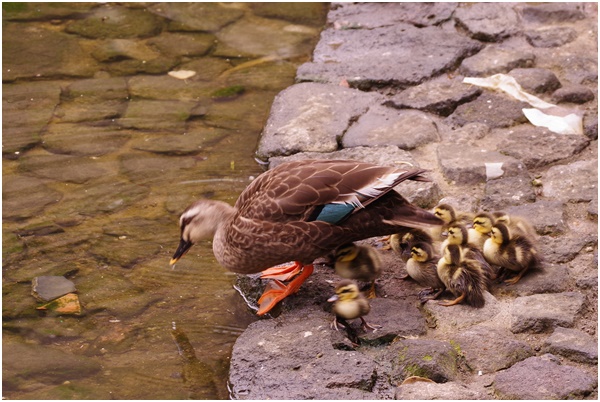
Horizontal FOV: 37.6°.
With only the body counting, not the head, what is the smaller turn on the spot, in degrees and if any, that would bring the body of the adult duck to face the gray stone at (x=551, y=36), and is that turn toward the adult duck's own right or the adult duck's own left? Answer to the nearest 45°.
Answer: approximately 135° to the adult duck's own right

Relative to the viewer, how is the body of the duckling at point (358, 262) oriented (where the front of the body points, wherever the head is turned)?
to the viewer's left

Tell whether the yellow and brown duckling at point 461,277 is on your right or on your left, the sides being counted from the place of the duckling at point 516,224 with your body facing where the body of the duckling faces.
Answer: on your left

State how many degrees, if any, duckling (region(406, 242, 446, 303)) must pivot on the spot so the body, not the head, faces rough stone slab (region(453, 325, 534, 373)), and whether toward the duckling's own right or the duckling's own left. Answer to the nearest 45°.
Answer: approximately 90° to the duckling's own left

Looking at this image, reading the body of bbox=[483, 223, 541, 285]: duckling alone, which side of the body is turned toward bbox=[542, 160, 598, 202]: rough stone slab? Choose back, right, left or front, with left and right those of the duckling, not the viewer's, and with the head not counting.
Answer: right

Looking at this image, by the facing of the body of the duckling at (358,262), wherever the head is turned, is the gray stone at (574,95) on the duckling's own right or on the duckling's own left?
on the duckling's own right

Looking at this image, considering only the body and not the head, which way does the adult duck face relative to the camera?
to the viewer's left

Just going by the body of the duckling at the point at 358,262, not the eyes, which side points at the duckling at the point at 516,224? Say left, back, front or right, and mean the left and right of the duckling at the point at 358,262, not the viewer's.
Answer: back

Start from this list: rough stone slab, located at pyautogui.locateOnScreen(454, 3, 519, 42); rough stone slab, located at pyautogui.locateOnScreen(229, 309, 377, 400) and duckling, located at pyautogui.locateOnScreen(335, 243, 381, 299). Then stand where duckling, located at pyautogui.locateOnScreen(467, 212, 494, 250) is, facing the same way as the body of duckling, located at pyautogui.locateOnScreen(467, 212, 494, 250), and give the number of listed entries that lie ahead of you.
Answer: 2

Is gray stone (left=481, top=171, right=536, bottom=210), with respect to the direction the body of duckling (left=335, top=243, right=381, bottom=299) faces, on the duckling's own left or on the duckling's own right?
on the duckling's own right

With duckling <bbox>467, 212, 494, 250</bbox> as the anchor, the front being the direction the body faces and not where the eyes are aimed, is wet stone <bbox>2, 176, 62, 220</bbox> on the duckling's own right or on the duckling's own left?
on the duckling's own right

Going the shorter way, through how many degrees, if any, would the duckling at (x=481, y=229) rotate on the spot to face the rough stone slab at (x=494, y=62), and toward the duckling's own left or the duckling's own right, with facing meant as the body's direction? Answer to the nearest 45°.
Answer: approximately 135° to the duckling's own right

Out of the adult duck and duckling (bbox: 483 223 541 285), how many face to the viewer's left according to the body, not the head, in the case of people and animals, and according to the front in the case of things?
2

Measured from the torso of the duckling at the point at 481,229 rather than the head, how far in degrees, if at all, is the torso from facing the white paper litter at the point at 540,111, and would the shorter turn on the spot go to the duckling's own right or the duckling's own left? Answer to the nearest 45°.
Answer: approximately 135° to the duckling's own right

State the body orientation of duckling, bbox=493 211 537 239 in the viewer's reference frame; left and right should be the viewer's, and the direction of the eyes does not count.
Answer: facing to the left of the viewer

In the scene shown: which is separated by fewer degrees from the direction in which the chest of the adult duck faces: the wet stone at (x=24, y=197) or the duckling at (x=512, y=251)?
the wet stone
